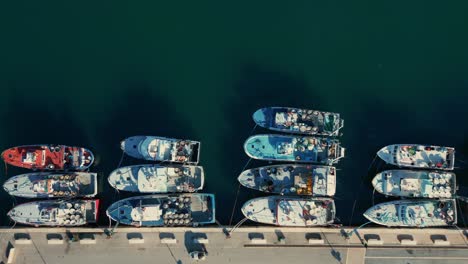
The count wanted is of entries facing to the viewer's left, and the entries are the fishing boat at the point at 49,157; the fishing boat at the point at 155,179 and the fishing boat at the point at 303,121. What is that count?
3

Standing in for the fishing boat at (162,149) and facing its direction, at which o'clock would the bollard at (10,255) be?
The bollard is roughly at 12 o'clock from the fishing boat.

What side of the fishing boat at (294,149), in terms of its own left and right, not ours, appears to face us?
left

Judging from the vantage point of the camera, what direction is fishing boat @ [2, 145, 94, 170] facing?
facing to the left of the viewer

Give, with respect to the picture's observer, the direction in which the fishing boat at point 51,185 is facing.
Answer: facing to the left of the viewer

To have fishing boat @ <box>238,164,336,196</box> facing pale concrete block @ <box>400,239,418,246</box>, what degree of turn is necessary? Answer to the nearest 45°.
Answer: approximately 180°

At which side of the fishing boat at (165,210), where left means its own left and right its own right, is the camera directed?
left

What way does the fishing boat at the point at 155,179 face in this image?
to the viewer's left

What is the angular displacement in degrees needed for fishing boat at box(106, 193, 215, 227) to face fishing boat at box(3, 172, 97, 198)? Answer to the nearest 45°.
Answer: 0° — it already faces it

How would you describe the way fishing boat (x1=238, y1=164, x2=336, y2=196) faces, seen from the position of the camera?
facing to the left of the viewer

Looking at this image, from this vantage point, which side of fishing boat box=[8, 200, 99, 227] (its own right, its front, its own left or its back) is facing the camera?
left

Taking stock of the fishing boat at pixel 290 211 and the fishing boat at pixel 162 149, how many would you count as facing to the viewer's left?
2

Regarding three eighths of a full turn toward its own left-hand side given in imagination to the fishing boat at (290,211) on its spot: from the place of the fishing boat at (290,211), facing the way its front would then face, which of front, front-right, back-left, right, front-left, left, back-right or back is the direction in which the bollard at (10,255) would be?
back-right

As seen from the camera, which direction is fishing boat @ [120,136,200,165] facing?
to the viewer's left

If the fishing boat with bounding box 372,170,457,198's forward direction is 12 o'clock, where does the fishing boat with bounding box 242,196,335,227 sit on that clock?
the fishing boat with bounding box 242,196,335,227 is roughly at 11 o'clock from the fishing boat with bounding box 372,170,457,198.

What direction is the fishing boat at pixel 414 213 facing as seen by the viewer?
to the viewer's left

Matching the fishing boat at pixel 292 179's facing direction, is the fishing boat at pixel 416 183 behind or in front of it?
behind

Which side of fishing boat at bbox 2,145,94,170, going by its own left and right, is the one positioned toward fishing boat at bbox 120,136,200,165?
back

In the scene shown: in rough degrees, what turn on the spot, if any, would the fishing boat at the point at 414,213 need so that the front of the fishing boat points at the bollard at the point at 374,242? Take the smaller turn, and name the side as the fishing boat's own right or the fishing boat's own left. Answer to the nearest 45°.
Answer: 0° — it already faces it
